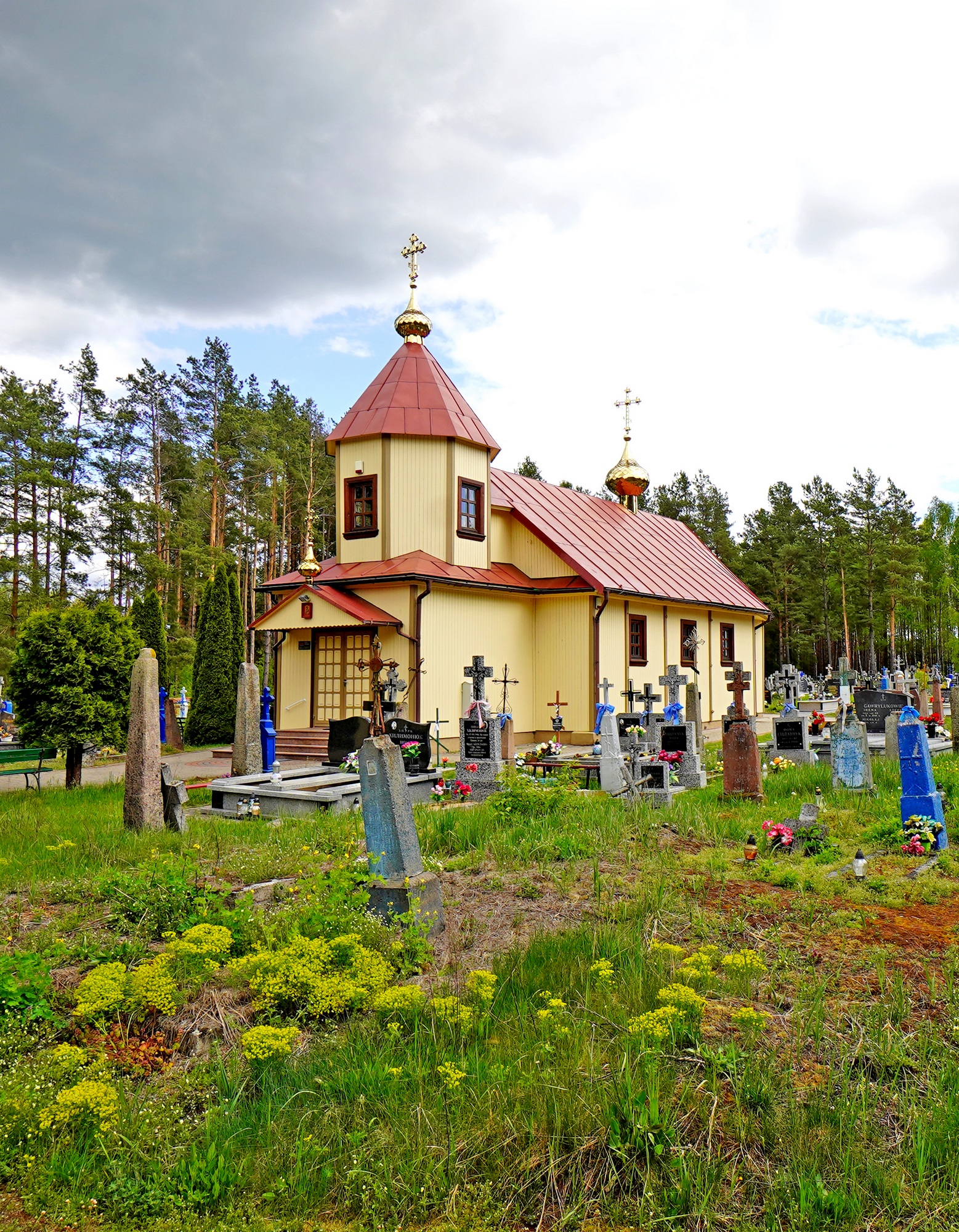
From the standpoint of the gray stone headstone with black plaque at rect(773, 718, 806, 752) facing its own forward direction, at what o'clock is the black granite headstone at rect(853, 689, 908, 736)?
the black granite headstone at rect(853, 689, 908, 736) is roughly at 7 o'clock from the gray stone headstone with black plaque at rect(773, 718, 806, 752).

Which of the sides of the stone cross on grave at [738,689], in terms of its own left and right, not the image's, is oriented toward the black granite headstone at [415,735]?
right

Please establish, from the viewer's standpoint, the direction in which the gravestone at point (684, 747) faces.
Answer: facing the viewer

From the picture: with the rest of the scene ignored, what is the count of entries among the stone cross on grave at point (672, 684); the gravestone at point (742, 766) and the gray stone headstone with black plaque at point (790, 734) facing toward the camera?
3

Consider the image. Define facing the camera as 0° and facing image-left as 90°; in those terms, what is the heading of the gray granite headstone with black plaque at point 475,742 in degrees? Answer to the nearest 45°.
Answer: approximately 0°

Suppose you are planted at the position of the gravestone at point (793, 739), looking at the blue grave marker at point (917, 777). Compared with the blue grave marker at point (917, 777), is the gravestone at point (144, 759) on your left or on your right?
right

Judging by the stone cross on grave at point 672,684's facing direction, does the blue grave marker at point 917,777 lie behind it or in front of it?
in front

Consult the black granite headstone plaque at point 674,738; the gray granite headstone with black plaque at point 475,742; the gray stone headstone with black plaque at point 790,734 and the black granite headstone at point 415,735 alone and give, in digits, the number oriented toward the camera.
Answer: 4

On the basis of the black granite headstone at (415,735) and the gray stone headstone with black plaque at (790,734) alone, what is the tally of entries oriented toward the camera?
2

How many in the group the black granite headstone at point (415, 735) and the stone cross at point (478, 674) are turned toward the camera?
2

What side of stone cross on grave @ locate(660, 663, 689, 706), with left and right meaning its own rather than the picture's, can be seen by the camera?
front

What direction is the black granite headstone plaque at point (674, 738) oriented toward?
toward the camera

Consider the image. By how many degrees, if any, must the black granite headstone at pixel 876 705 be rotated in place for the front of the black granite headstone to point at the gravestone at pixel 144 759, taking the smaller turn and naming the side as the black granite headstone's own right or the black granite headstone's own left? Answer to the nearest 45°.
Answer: approximately 45° to the black granite headstone's own right

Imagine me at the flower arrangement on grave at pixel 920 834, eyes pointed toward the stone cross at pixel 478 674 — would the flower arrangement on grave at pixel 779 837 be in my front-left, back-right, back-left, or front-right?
front-left

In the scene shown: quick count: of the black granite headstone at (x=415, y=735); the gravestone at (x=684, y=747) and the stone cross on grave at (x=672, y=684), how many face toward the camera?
3
